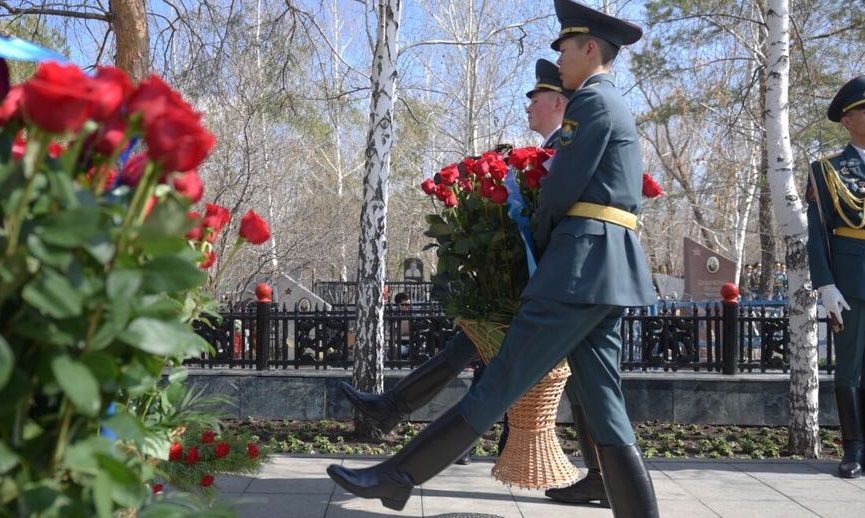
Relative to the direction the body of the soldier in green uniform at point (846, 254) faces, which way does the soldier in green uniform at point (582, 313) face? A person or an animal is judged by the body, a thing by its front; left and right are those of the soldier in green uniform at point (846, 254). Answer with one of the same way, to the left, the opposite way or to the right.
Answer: to the right

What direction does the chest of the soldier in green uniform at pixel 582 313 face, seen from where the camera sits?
to the viewer's left

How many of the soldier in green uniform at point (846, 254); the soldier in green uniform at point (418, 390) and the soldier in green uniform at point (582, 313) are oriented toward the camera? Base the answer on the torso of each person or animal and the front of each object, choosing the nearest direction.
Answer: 1

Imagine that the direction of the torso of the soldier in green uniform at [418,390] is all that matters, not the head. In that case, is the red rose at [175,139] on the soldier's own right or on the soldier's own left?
on the soldier's own left

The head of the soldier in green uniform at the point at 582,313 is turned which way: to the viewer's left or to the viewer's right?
to the viewer's left

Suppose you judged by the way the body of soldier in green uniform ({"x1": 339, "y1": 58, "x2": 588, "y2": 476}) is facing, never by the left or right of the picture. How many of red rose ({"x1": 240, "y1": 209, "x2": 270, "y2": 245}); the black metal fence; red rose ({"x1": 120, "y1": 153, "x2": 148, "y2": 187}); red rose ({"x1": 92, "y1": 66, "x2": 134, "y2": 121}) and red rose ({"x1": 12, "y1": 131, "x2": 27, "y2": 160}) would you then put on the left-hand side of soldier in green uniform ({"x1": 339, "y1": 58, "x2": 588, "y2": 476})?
4

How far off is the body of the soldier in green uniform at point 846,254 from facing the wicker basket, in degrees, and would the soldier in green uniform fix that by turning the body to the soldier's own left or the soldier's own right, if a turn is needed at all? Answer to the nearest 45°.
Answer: approximately 45° to the soldier's own right

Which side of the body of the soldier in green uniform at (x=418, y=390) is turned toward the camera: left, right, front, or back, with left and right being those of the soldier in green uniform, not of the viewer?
left

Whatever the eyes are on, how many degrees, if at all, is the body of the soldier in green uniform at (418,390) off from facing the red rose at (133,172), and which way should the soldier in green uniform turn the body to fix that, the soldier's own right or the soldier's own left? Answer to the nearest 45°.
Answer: approximately 90° to the soldier's own left

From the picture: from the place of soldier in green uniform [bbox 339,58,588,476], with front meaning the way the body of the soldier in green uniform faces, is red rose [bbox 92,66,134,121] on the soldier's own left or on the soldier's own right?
on the soldier's own left

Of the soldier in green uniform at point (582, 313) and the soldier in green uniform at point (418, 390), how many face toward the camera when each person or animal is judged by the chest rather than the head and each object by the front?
0

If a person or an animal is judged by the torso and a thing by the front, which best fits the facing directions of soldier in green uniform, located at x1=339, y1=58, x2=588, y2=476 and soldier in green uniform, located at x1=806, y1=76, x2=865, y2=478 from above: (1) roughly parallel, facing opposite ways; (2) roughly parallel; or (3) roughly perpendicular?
roughly perpendicular
